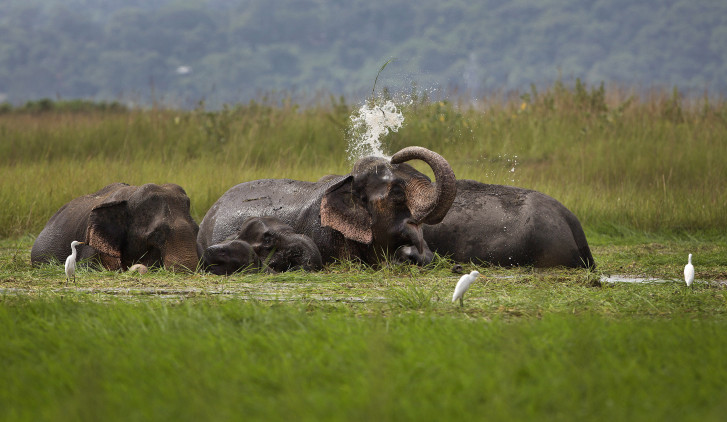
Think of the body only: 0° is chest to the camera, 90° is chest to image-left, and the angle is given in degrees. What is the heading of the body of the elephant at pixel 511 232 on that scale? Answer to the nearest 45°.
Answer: approximately 90°

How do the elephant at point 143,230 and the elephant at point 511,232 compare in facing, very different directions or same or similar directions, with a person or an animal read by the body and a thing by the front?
very different directions

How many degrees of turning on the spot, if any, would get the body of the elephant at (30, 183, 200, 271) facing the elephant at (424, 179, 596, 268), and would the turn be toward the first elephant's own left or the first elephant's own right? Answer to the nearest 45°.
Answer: approximately 45° to the first elephant's own left

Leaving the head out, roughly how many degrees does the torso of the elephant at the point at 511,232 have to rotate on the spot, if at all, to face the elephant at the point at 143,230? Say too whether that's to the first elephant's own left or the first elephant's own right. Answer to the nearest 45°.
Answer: approximately 45° to the first elephant's own left

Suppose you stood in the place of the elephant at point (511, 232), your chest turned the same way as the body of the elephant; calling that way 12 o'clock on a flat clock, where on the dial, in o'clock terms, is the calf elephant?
The calf elephant is roughly at 11 o'clock from the elephant.

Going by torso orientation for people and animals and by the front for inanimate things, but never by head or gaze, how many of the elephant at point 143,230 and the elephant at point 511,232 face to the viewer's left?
1

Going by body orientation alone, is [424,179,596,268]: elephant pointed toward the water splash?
yes
